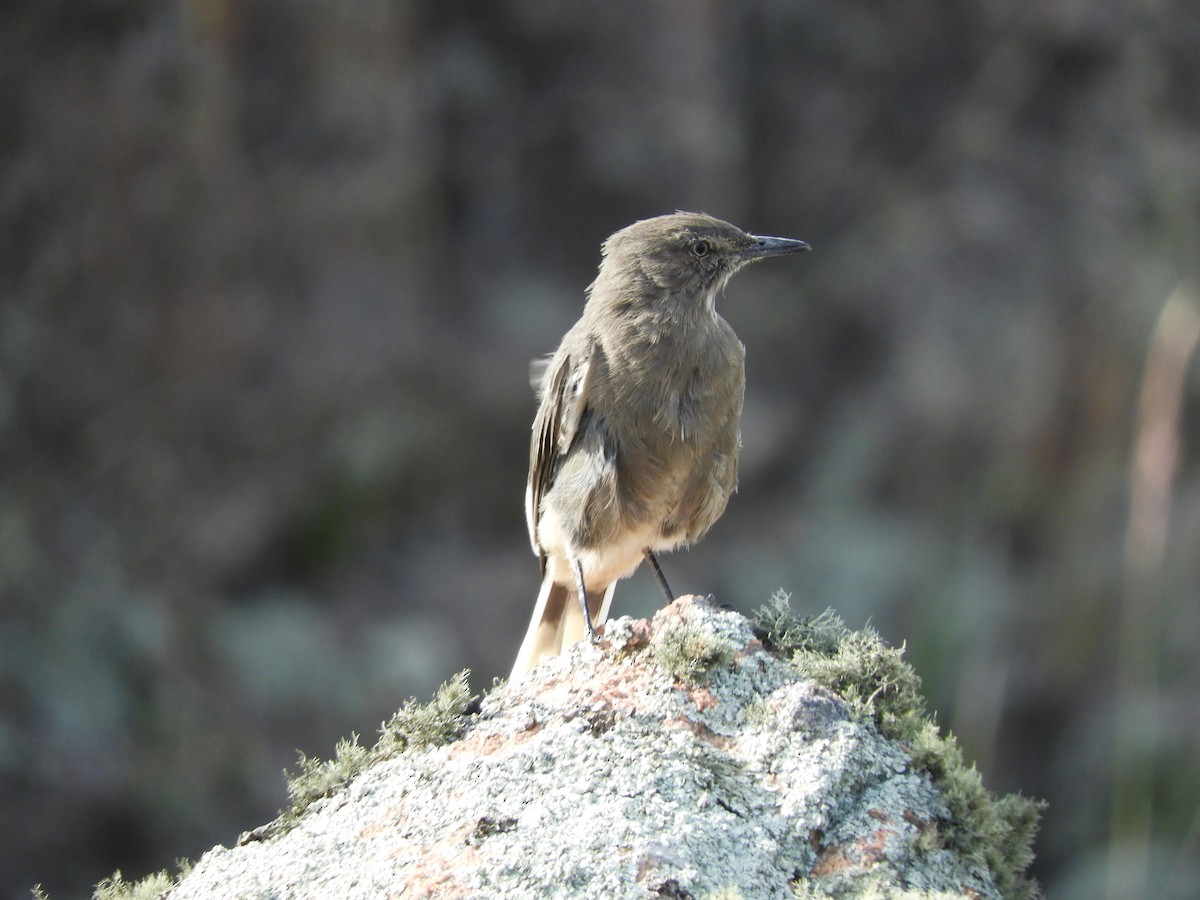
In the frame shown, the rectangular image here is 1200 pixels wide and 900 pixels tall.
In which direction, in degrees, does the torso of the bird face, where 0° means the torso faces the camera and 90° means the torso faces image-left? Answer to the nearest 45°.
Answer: approximately 315°
